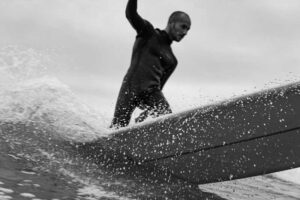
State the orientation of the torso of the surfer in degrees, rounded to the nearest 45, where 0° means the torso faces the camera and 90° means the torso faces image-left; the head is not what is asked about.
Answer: approximately 315°
